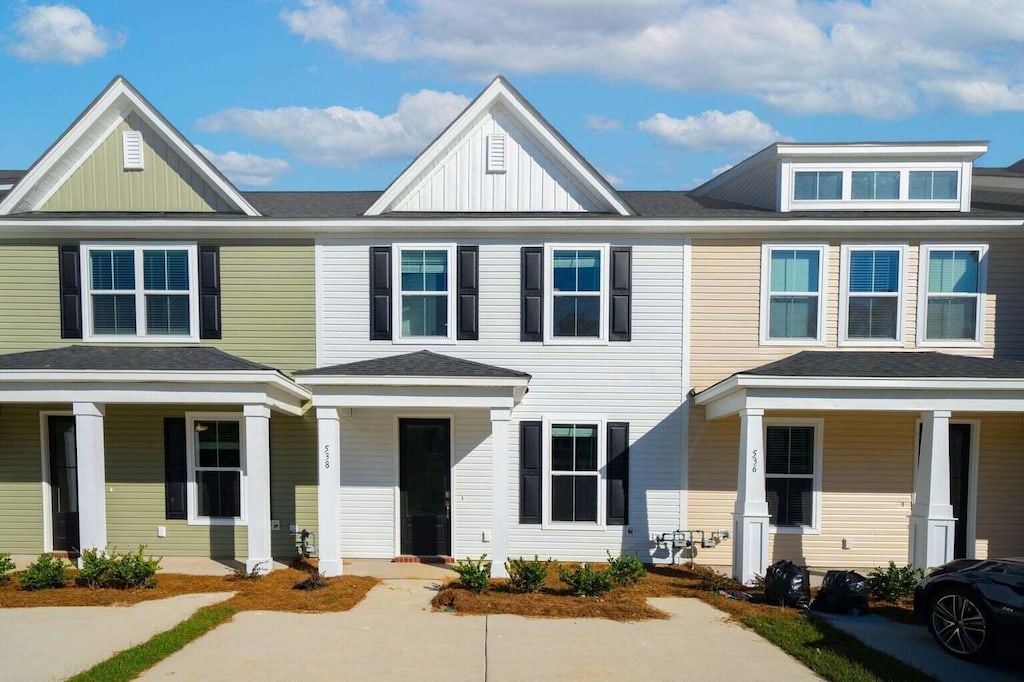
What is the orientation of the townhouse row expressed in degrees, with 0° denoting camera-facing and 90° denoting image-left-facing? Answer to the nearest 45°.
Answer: approximately 0°
